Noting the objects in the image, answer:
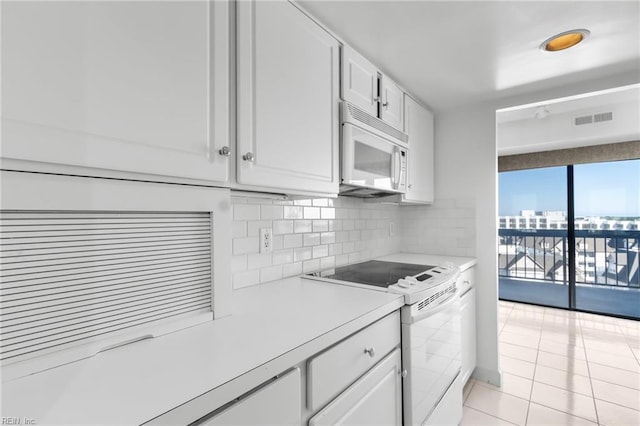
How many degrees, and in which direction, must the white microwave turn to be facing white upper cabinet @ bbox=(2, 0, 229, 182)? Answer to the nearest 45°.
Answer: approximately 90° to its right

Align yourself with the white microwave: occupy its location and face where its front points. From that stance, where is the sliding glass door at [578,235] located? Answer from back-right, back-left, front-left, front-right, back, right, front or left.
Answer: left

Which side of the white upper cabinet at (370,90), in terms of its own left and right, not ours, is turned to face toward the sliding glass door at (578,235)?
left

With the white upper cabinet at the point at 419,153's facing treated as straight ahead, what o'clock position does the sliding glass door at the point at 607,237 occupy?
The sliding glass door is roughly at 9 o'clock from the white upper cabinet.

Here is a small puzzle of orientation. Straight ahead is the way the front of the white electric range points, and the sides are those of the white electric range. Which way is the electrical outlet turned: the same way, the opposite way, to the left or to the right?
the same way

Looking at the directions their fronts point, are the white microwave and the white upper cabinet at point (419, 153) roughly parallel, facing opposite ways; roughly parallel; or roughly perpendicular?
roughly parallel

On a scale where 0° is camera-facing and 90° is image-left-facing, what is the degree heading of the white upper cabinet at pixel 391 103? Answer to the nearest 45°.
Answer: approximately 315°

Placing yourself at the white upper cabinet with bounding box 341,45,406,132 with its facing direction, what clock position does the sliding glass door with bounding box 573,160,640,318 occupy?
The sliding glass door is roughly at 9 o'clock from the white upper cabinet.

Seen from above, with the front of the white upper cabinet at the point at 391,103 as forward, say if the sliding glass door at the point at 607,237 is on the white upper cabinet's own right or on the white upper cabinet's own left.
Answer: on the white upper cabinet's own left

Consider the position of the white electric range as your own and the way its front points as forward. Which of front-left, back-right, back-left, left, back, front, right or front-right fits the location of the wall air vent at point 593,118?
left

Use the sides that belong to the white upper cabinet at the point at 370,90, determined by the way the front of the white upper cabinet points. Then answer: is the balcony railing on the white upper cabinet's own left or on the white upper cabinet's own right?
on the white upper cabinet's own left

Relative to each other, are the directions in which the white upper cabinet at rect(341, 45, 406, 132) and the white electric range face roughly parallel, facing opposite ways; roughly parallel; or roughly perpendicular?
roughly parallel

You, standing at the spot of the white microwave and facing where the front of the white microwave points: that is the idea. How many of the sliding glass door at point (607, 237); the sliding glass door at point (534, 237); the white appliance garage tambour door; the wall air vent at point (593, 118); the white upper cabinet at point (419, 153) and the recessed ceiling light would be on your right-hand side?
1

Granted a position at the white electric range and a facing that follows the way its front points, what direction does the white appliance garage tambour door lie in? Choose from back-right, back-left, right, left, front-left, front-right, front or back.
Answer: right

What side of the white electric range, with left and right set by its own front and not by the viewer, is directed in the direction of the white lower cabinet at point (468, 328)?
left

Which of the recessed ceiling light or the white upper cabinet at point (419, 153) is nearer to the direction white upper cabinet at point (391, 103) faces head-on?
the recessed ceiling light

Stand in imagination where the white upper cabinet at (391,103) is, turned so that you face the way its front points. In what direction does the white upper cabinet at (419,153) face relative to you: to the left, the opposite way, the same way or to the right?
the same way

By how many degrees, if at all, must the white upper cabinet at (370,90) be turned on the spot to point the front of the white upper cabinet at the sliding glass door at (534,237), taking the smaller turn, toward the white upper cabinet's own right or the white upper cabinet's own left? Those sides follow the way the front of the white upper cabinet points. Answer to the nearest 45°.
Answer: approximately 90° to the white upper cabinet's own left

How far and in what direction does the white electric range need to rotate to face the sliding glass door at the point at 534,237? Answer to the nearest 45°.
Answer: approximately 90° to its left

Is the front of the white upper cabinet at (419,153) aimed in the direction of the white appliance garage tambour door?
no

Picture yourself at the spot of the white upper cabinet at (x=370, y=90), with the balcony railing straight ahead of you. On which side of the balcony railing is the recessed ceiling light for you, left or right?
right
